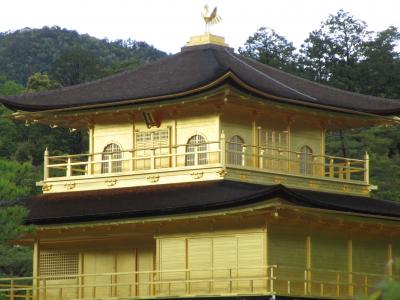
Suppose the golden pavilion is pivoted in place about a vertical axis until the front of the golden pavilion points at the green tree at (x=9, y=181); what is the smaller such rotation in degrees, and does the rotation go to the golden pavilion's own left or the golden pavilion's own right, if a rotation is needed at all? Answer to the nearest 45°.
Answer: approximately 45° to the golden pavilion's own right

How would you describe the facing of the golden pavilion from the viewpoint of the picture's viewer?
facing the viewer and to the left of the viewer
